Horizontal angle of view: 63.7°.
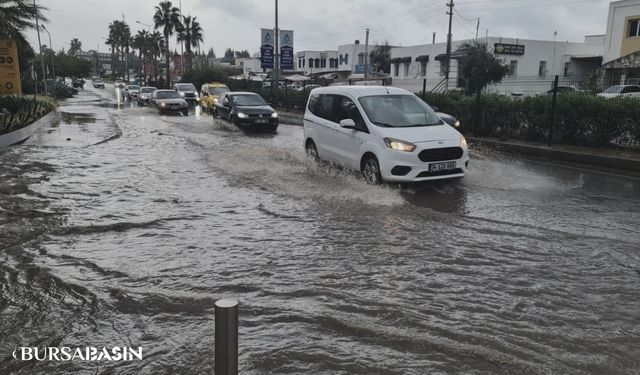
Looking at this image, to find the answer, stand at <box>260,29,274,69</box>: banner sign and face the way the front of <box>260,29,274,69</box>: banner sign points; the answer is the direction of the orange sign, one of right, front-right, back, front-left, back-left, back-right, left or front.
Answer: front-right

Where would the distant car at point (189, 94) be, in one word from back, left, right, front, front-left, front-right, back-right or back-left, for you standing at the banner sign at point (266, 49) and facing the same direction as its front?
back-right

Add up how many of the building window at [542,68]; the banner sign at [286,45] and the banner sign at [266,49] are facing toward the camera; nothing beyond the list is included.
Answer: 3

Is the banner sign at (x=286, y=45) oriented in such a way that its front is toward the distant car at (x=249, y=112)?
yes

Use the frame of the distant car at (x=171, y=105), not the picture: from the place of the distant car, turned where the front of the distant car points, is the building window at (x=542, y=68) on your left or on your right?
on your left

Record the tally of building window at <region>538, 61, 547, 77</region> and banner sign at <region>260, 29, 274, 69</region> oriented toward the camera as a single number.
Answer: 2

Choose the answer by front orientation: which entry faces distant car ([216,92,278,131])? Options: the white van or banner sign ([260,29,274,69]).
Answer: the banner sign

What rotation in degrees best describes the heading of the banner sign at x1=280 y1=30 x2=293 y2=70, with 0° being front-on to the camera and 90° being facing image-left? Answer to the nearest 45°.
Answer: approximately 0°

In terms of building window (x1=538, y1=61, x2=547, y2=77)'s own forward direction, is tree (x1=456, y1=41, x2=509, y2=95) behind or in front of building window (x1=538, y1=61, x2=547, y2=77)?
in front

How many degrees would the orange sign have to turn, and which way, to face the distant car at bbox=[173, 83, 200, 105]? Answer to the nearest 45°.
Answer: approximately 135° to its left

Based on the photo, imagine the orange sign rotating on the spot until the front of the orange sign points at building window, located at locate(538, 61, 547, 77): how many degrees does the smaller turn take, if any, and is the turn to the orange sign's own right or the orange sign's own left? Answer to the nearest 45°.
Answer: approximately 90° to the orange sign's own left

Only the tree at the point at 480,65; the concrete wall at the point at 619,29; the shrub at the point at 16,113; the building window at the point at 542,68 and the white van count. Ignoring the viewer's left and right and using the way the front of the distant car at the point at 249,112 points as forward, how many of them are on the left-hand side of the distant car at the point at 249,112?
3
